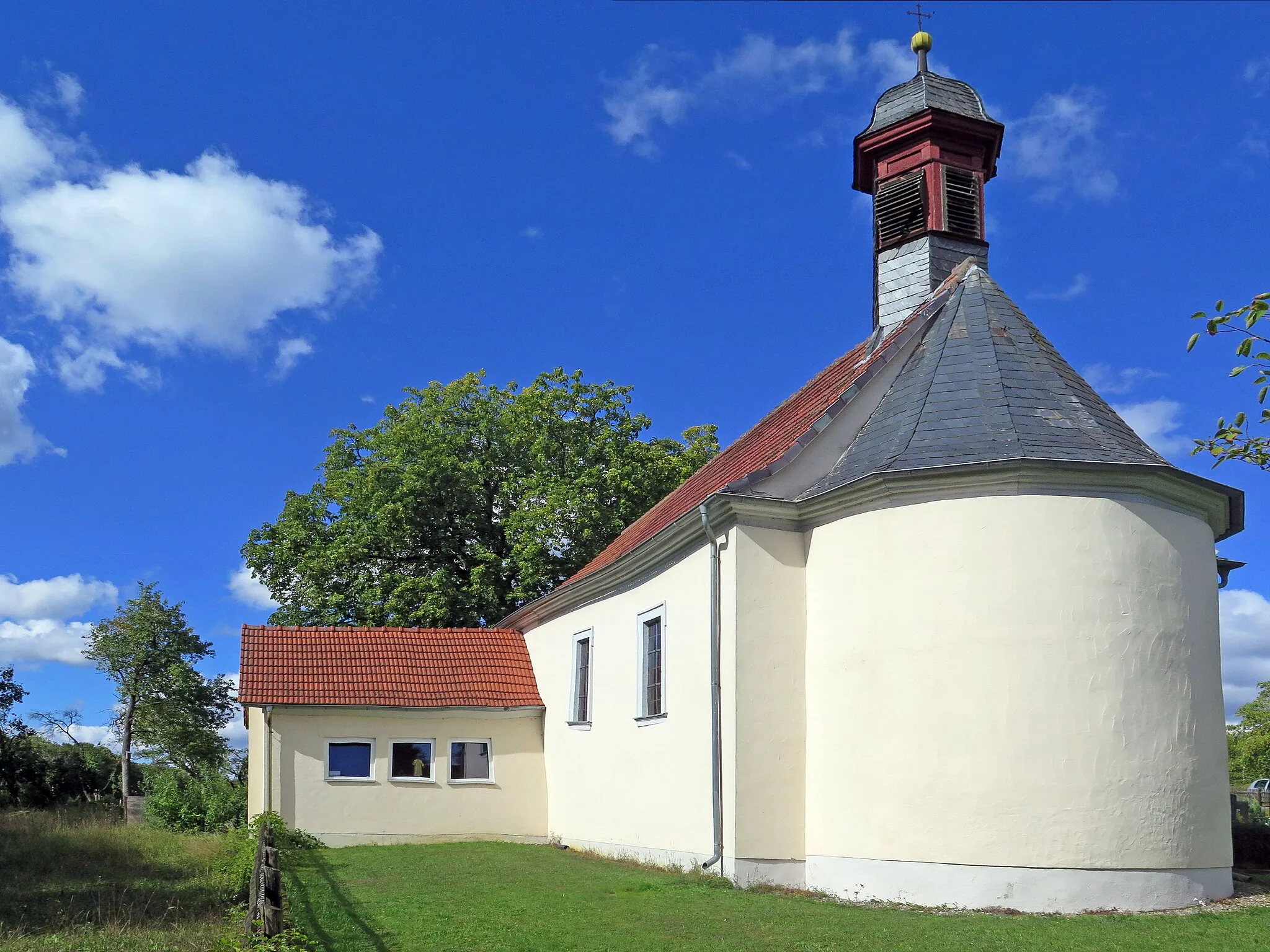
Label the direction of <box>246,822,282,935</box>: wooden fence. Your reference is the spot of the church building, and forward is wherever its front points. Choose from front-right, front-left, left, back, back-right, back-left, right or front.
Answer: left

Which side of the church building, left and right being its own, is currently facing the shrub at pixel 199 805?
front

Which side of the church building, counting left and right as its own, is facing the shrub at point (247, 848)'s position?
left

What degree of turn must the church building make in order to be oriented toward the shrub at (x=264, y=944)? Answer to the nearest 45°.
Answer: approximately 90° to its left

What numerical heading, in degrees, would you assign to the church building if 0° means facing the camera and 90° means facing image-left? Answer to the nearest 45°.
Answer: approximately 135°

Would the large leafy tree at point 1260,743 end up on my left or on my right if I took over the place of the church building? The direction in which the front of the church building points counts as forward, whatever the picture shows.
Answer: on my right
